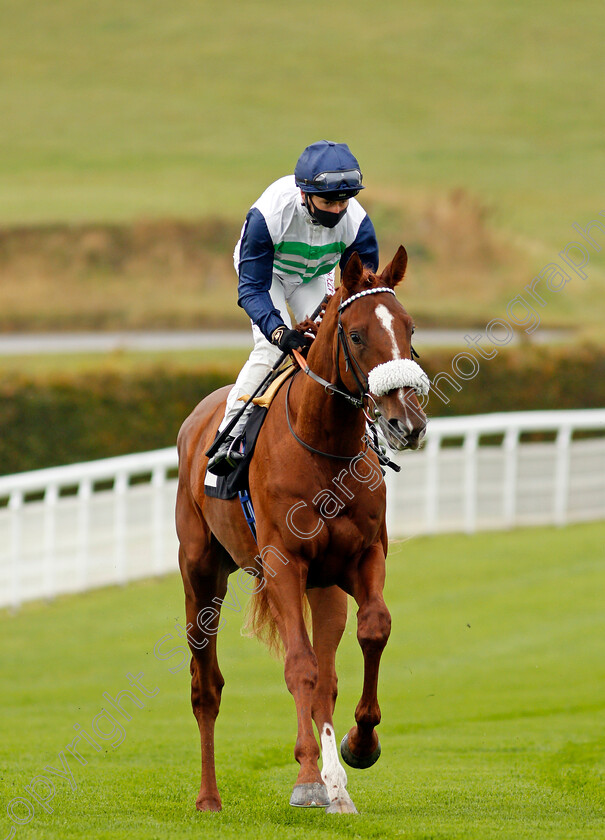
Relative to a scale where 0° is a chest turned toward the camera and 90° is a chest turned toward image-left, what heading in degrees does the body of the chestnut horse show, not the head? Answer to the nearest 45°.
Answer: approximately 315°

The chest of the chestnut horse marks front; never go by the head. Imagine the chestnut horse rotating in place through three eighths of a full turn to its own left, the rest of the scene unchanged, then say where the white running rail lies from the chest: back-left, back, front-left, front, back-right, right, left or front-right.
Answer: front

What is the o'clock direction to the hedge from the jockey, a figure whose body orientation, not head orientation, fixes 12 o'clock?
The hedge is roughly at 7 o'clock from the jockey.

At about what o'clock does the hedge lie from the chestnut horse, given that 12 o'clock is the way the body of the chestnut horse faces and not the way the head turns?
The hedge is roughly at 7 o'clock from the chestnut horse.

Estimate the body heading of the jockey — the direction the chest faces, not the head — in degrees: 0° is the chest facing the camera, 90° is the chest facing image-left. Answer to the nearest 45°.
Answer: approximately 315°

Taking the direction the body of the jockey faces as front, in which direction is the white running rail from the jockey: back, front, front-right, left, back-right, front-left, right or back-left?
back-left
